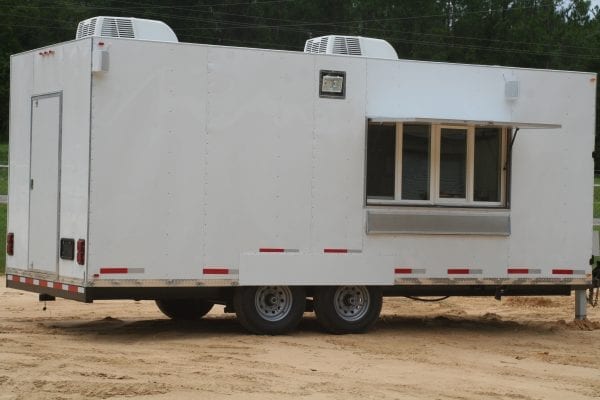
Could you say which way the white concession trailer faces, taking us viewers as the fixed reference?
facing away from the viewer and to the right of the viewer
